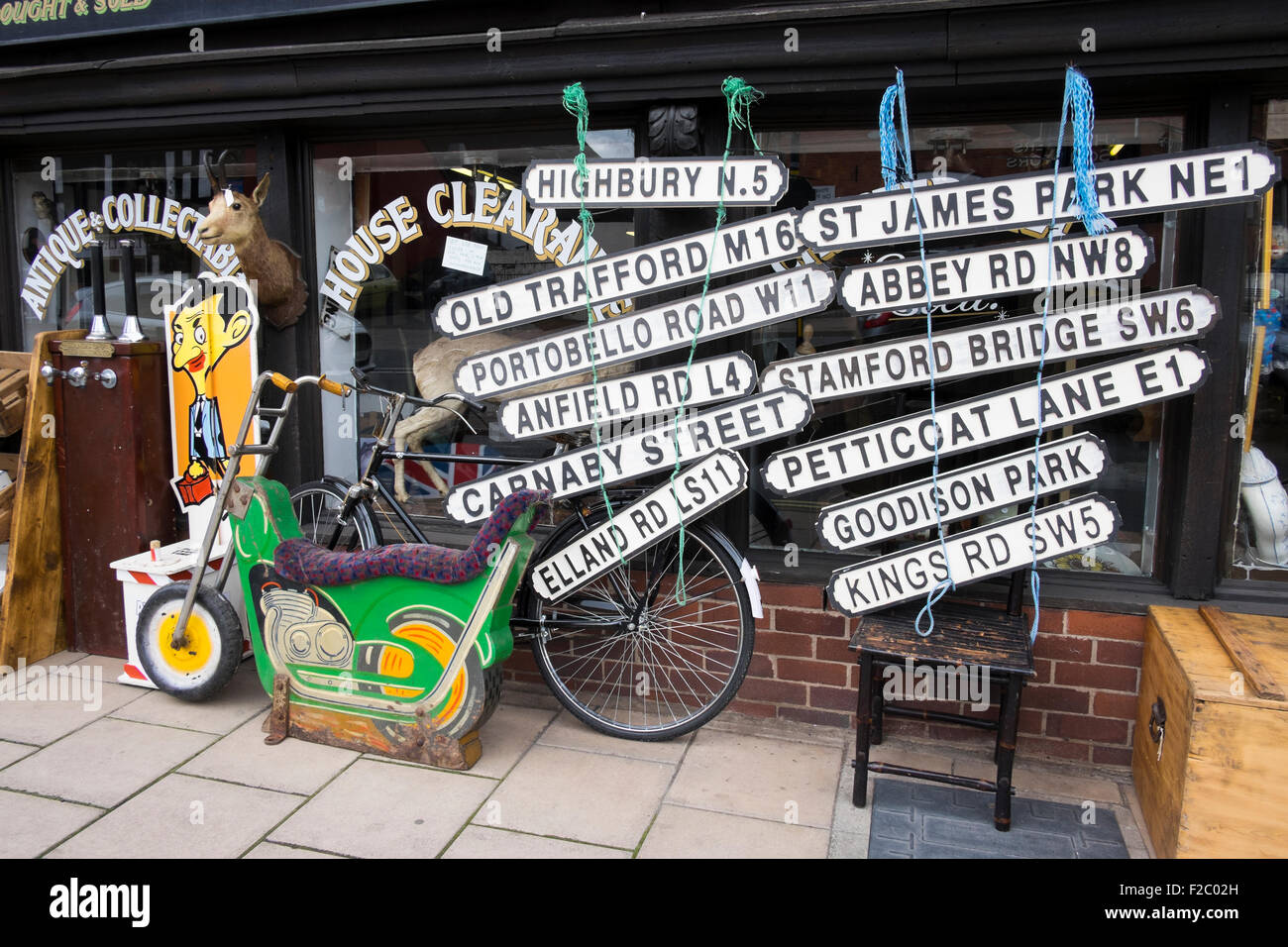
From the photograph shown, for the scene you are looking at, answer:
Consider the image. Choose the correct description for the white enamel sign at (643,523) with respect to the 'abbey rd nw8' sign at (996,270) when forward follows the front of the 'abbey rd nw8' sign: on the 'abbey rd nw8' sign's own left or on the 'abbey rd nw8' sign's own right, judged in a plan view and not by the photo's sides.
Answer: on the 'abbey rd nw8' sign's own right

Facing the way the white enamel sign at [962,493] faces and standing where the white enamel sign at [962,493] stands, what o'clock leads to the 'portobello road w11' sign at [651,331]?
The 'portobello road w11' sign is roughly at 3 o'clock from the white enamel sign.

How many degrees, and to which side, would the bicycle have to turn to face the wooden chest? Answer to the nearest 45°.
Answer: approximately 180°
